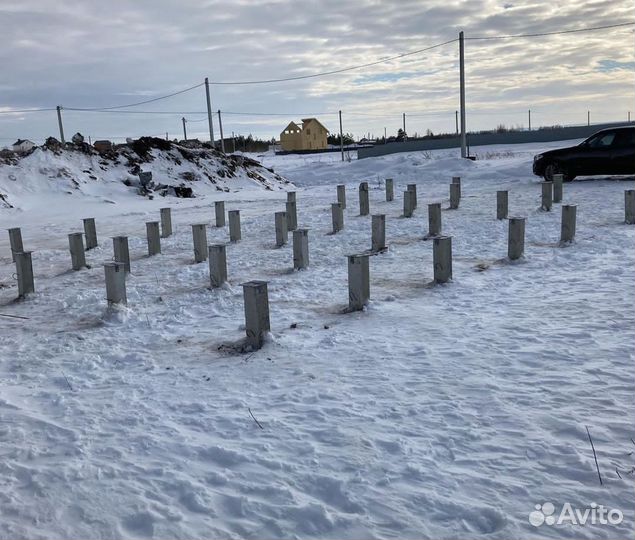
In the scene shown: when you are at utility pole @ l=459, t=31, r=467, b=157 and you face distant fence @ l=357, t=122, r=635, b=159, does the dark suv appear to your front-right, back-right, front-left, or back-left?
back-right

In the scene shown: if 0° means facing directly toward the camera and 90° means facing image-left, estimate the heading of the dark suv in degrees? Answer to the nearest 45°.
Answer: approximately 90°

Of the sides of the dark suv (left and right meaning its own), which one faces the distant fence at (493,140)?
right

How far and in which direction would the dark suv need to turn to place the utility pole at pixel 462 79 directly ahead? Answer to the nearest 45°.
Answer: approximately 45° to its right

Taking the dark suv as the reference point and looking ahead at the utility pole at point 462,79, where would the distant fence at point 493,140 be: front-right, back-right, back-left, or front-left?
front-right

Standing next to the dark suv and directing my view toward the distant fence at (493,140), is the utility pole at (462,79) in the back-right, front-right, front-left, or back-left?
front-left
